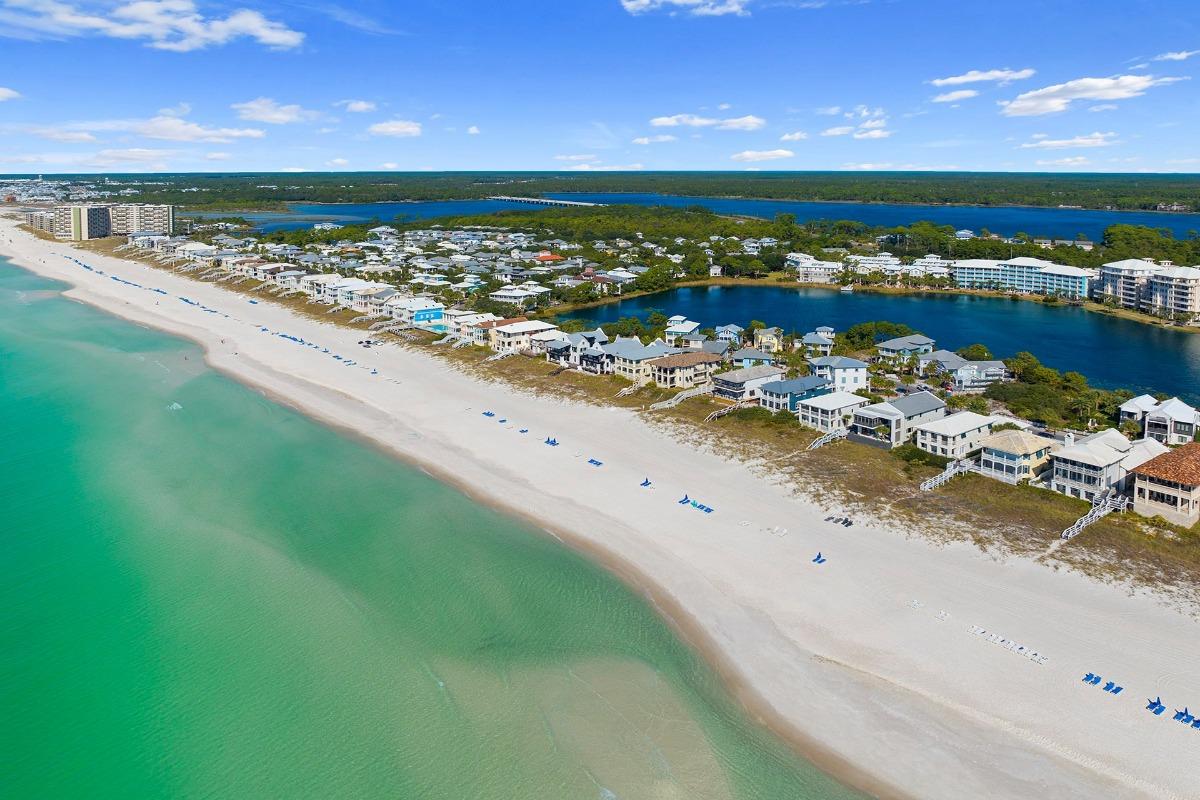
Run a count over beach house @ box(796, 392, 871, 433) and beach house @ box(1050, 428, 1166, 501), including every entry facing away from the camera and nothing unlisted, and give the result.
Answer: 0

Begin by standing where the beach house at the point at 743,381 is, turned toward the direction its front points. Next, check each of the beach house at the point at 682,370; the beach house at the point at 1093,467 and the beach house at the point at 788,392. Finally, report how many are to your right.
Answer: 1

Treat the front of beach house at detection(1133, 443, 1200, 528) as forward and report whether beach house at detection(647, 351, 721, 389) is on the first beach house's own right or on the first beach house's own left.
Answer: on the first beach house's own right

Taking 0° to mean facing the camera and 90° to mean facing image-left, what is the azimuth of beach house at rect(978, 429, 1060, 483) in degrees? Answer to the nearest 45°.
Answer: approximately 45°

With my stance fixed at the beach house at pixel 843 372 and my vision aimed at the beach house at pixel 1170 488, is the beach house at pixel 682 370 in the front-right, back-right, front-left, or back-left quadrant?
back-right

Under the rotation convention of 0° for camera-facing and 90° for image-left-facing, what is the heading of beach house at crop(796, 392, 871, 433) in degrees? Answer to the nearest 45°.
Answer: approximately 45°

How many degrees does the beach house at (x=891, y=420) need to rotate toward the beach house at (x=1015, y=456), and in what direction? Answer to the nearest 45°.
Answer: approximately 90° to its left

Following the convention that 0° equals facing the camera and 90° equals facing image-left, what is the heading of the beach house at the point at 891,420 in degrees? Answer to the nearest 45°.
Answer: approximately 45°
